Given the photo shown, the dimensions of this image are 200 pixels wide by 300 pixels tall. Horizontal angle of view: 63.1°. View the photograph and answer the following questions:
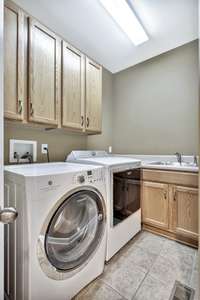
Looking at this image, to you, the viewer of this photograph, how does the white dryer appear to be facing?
facing the viewer and to the right of the viewer

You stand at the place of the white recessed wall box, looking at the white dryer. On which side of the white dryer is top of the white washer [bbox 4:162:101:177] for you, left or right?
right

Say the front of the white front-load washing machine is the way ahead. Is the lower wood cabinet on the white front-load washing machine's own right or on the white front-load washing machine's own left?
on the white front-load washing machine's own left

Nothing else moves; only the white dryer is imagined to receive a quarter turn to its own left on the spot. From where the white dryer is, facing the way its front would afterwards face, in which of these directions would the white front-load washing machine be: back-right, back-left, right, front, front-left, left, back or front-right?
back

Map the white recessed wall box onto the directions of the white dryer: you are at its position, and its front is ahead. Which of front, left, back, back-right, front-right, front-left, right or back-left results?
back-right

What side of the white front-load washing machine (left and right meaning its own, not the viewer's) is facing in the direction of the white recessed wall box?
back

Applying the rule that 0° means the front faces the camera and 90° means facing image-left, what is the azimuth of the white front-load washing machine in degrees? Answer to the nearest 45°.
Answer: approximately 315°
